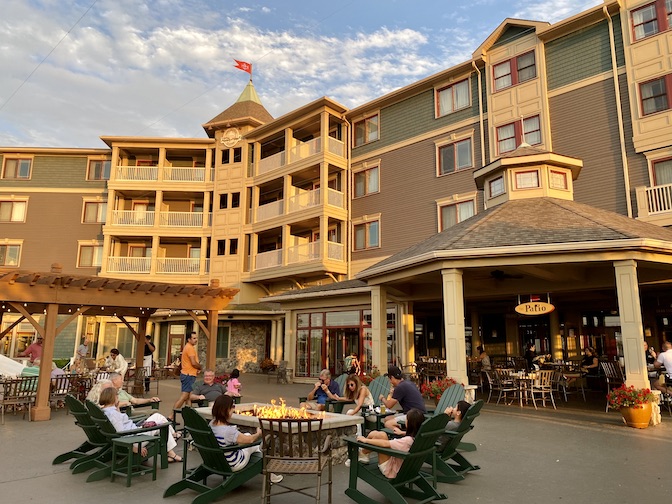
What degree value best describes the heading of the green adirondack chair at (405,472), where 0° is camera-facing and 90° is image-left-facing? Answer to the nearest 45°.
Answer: approximately 135°

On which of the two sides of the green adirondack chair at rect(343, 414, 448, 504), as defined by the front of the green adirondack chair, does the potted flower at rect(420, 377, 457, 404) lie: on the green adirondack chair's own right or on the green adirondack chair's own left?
on the green adirondack chair's own right

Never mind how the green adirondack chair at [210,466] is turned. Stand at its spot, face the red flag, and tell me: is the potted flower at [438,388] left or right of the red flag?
right

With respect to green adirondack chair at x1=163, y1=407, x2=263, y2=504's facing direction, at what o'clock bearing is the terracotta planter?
The terracotta planter is roughly at 1 o'clock from the green adirondack chair.

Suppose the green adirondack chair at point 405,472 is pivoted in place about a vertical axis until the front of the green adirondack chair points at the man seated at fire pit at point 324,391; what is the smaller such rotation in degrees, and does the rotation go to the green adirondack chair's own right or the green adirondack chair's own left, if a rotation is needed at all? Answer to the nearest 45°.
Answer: approximately 45° to the green adirondack chair's own right

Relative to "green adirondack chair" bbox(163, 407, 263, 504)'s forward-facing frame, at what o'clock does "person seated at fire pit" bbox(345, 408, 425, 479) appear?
The person seated at fire pit is roughly at 2 o'clock from the green adirondack chair.

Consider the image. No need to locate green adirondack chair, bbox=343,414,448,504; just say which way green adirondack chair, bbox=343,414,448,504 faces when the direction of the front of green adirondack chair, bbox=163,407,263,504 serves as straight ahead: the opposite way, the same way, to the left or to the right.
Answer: to the left

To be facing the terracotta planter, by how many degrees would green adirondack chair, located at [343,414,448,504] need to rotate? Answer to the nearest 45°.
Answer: approximately 90° to its right

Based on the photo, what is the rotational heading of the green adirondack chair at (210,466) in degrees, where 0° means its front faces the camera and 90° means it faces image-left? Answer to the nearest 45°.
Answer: approximately 225°
